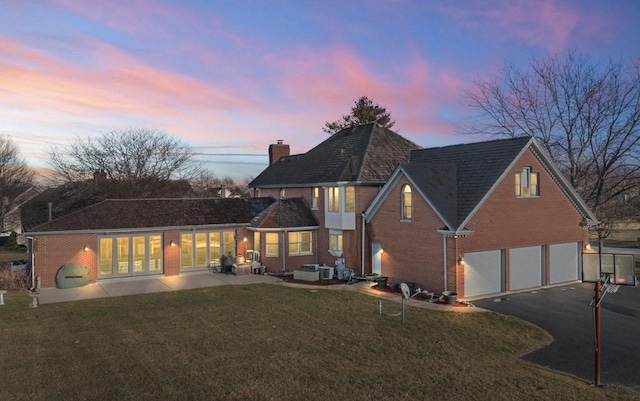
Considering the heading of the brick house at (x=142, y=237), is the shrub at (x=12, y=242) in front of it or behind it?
behind

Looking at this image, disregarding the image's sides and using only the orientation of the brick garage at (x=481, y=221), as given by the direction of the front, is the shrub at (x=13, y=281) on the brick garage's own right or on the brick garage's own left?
on the brick garage's own right

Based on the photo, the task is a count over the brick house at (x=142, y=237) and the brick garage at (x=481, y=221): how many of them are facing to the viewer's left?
0

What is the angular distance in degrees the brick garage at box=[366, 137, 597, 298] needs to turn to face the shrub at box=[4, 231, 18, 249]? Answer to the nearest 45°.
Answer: approximately 135° to its right

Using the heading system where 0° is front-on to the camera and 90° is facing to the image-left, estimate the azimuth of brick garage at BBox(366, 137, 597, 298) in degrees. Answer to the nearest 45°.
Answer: approximately 315°
